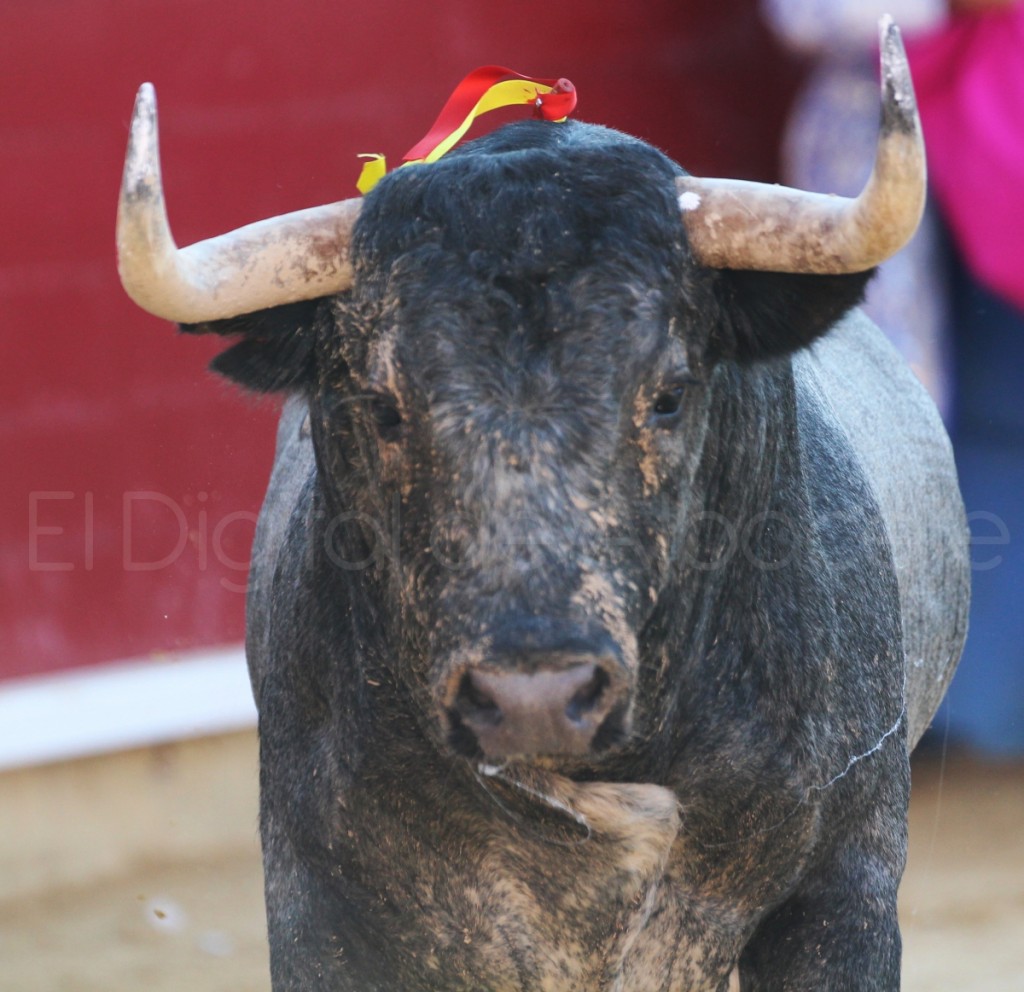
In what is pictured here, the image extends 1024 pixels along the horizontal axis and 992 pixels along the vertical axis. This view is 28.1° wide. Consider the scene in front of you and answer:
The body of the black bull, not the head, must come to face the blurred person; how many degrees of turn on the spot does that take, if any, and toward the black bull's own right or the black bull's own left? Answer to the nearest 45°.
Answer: approximately 180°

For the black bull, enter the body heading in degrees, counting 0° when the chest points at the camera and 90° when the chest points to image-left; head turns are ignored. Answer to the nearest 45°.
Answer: approximately 0°
